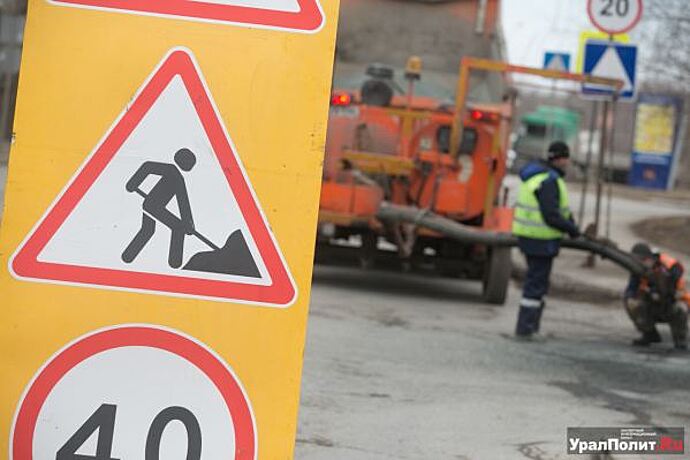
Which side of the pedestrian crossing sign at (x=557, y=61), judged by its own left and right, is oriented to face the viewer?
front

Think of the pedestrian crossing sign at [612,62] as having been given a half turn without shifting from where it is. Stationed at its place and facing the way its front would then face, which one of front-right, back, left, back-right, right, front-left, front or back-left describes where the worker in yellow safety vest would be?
back

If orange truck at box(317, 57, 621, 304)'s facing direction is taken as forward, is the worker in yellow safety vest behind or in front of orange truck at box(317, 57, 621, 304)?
behind

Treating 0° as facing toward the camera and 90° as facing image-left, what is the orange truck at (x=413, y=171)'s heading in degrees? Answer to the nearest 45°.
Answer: approximately 180°

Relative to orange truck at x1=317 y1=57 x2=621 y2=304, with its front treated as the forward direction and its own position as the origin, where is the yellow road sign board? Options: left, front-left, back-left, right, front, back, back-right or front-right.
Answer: back

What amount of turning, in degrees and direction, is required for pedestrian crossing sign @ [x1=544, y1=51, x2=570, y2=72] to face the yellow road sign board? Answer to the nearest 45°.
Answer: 0° — it already faces it

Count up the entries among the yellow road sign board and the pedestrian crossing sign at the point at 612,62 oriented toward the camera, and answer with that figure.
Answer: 2

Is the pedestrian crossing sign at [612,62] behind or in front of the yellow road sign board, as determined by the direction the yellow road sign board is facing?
behind

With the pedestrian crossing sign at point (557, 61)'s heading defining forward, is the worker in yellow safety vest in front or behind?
in front

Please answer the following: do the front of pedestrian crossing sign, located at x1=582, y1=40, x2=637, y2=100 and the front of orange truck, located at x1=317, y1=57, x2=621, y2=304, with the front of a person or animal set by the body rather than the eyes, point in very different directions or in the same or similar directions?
very different directions
